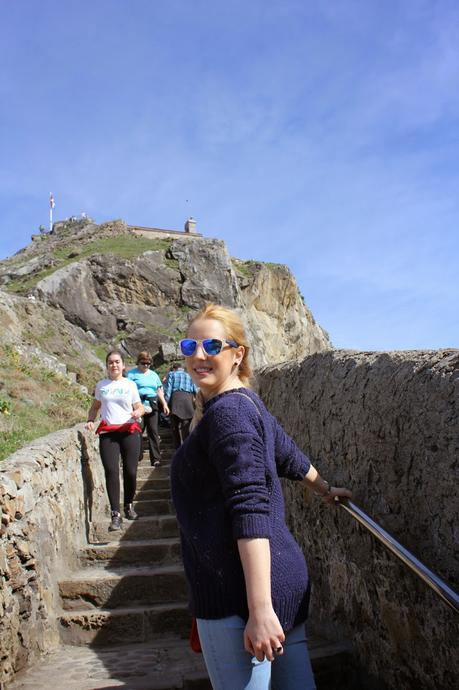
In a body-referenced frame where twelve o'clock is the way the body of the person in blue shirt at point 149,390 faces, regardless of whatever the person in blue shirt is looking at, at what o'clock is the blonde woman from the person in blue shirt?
The blonde woman is roughly at 12 o'clock from the person in blue shirt.

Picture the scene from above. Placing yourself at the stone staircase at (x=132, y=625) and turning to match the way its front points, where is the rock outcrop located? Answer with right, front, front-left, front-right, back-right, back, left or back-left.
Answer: back

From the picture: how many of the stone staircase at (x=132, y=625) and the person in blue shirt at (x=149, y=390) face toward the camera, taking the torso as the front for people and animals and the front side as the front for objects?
2

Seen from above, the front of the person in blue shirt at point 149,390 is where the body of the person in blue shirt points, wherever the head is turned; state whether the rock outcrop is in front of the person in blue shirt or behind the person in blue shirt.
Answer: behind

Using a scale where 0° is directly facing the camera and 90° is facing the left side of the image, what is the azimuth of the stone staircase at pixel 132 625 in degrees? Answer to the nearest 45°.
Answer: approximately 0°

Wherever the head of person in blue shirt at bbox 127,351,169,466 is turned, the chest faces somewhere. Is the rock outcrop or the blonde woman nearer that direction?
the blonde woman

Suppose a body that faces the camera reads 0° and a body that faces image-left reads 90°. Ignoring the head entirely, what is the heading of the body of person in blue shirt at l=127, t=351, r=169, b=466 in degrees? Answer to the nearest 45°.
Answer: approximately 0°

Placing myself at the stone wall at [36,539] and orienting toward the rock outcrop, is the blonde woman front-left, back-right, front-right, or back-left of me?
back-right

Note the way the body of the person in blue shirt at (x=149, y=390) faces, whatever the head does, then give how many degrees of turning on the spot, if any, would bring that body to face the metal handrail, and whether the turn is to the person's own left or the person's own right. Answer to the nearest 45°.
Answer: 0° — they already face it
